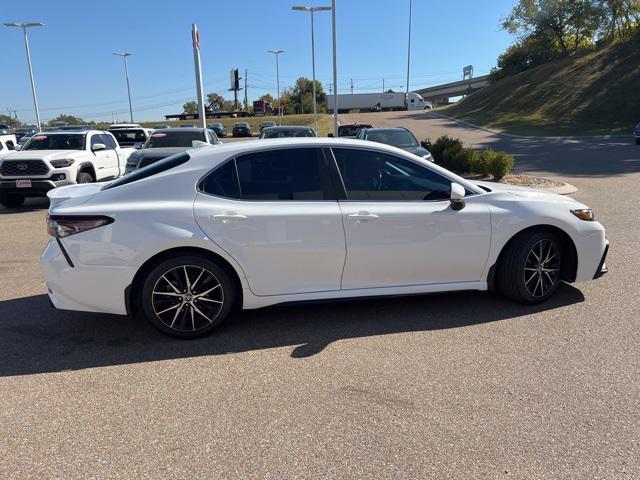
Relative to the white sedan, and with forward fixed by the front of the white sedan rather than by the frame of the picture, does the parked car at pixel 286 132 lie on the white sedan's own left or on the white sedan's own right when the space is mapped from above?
on the white sedan's own left

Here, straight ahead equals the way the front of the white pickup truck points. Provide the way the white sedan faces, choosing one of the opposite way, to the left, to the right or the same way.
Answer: to the left

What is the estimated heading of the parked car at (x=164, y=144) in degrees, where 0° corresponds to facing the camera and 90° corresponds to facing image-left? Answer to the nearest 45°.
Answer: approximately 45°

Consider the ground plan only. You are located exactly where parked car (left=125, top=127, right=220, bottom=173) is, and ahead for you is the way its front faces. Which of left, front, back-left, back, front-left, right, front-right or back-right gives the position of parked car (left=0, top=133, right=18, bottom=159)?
right

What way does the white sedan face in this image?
to the viewer's right

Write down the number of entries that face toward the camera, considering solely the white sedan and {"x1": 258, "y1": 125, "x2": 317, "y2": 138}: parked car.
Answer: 1

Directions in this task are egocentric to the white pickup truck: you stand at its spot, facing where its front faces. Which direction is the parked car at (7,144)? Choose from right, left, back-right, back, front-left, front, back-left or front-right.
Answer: back-right

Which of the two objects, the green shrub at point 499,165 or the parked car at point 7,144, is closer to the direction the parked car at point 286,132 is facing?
the green shrub

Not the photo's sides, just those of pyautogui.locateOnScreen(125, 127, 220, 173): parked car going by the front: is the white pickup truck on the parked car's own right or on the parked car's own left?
on the parked car's own right

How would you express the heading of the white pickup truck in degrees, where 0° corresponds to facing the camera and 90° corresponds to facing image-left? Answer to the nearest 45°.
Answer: approximately 45°

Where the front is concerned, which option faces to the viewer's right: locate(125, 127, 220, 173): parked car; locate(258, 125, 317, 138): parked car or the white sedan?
the white sedan

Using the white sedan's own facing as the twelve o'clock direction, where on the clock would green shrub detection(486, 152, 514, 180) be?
The green shrub is roughly at 10 o'clock from the white sedan.
